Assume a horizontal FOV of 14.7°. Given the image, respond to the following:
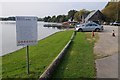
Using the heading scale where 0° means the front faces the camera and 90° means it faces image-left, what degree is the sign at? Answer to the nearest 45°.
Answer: approximately 0°
